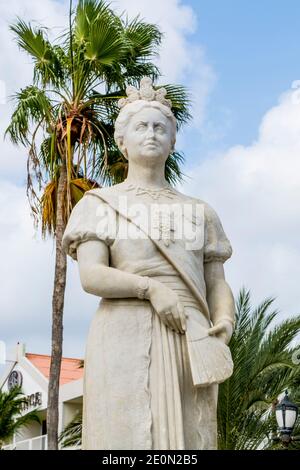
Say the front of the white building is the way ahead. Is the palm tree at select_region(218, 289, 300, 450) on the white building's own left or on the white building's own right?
on the white building's own left

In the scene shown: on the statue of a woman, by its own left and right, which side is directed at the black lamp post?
back

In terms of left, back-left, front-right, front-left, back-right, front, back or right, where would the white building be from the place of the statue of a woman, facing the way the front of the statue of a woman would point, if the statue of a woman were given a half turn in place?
front

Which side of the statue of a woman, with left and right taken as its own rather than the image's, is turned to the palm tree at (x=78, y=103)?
back

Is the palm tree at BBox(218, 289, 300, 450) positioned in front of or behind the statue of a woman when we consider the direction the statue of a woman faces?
behind

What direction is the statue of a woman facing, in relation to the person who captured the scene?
facing the viewer

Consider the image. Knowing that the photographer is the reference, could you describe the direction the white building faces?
facing the viewer and to the left of the viewer

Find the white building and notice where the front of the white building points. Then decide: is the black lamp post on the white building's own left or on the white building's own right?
on the white building's own left
